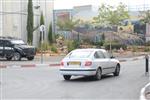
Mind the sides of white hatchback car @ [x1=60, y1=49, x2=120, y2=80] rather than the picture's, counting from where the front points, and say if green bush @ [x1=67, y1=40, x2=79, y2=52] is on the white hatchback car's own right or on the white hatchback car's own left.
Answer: on the white hatchback car's own left

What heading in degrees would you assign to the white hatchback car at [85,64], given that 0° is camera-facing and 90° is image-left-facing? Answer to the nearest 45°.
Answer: approximately 225°
